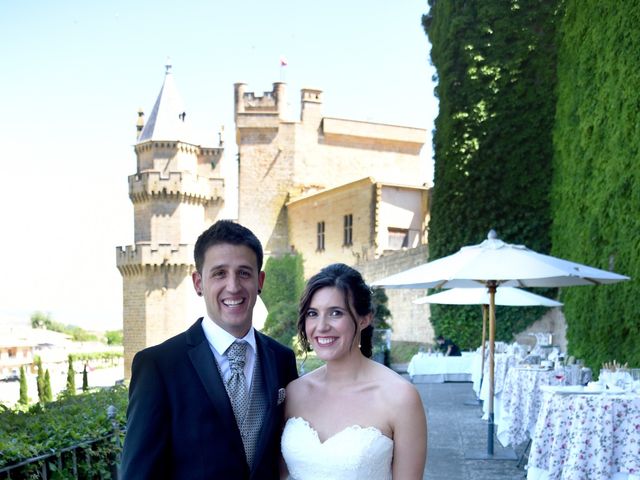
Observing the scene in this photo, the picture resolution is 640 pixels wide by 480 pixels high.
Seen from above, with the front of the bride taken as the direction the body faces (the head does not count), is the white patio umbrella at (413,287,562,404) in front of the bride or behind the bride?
behind

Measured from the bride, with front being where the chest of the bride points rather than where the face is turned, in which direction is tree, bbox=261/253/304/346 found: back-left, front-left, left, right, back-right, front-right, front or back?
back-right

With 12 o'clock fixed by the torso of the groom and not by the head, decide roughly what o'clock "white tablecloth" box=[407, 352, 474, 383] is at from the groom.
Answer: The white tablecloth is roughly at 8 o'clock from the groom.

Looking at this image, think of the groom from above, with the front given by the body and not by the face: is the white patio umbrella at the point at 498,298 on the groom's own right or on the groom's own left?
on the groom's own left

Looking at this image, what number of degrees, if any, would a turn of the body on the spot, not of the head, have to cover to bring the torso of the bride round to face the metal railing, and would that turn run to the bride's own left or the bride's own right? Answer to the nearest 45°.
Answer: approximately 90° to the bride's own right

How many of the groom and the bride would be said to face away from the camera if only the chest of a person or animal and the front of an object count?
0

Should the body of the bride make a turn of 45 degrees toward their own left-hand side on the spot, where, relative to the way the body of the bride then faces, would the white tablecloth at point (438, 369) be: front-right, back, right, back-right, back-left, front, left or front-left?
back

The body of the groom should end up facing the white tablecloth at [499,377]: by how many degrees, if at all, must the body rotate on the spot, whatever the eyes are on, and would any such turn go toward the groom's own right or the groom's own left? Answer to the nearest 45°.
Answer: approximately 90° to the groom's own left
